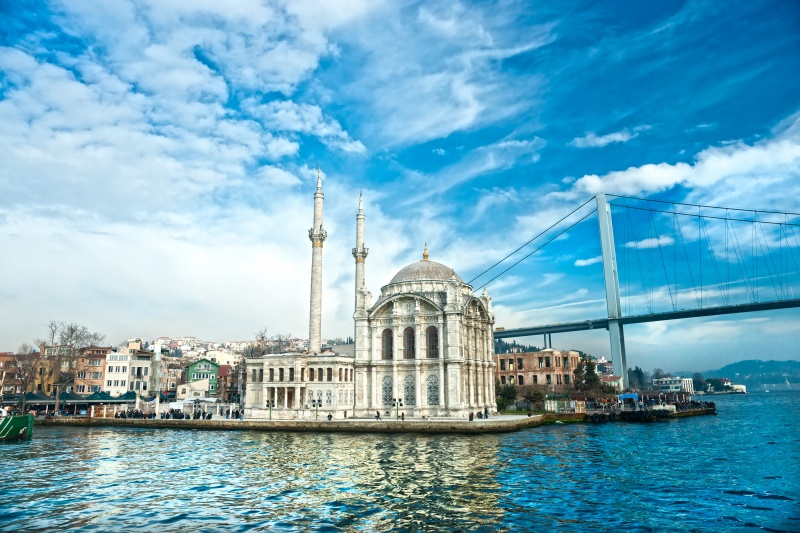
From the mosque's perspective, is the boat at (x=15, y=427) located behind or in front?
in front

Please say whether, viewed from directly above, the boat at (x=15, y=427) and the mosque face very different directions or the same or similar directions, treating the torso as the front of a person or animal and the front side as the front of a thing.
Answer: very different directions

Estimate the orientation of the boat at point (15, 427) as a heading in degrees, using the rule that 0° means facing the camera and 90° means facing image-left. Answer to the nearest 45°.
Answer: approximately 270°

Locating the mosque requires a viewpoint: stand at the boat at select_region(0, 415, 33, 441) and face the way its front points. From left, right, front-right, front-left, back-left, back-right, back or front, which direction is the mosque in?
front

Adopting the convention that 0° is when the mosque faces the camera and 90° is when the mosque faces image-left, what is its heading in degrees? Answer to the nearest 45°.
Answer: approximately 0°
